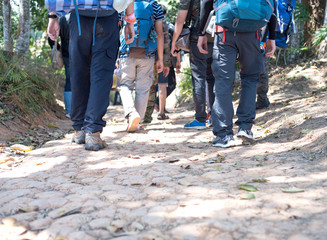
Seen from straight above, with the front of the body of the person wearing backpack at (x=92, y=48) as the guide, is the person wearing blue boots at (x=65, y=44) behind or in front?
in front

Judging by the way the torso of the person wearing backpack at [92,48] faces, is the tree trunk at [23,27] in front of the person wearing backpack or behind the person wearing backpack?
in front

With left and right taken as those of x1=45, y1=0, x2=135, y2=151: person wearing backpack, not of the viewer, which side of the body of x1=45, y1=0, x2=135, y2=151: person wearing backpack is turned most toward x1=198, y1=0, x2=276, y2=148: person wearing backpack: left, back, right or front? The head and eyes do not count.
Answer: right

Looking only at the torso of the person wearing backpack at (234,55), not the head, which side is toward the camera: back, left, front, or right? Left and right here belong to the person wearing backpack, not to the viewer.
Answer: back

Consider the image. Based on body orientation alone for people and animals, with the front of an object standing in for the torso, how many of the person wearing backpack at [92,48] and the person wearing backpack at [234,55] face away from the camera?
2

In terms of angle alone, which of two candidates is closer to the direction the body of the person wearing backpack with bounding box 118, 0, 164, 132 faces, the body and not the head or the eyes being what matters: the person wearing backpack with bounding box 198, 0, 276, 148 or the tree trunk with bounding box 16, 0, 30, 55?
the tree trunk

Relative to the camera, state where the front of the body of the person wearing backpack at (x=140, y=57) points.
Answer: away from the camera

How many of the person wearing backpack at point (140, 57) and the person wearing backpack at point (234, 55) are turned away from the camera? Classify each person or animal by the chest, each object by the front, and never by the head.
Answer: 2

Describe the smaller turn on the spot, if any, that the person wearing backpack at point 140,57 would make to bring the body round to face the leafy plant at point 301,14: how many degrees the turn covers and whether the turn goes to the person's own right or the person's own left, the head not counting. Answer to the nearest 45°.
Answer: approximately 45° to the person's own right

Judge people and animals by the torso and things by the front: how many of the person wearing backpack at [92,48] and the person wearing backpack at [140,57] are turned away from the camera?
2

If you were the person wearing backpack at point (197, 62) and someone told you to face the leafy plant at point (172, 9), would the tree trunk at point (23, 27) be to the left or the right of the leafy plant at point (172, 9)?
left

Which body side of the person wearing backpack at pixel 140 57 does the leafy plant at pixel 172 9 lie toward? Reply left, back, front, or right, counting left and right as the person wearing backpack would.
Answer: front

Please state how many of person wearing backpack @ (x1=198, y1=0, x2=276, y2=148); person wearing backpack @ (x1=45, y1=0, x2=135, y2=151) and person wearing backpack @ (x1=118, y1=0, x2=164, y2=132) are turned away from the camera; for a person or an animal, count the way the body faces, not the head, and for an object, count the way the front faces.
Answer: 3

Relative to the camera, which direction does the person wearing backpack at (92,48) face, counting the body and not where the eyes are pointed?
away from the camera

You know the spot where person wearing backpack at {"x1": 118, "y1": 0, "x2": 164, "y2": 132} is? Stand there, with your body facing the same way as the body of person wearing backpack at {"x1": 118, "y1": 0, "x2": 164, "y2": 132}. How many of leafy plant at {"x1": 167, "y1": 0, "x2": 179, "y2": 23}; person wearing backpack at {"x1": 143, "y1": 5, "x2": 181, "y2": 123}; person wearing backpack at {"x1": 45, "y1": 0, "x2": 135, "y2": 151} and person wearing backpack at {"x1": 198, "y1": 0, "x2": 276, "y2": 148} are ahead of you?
2
